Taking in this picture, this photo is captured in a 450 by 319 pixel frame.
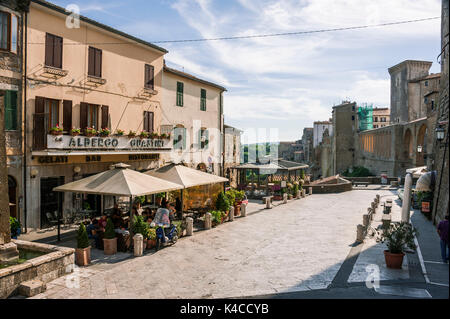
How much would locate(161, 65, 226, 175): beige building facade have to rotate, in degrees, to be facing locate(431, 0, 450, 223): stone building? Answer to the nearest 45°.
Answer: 0° — it already faces it

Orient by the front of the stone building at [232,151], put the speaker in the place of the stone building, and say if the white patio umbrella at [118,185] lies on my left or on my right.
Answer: on my right

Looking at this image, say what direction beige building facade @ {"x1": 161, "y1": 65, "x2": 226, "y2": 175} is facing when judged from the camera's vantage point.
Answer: facing the viewer and to the right of the viewer

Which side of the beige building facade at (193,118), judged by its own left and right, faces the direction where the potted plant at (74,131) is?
right

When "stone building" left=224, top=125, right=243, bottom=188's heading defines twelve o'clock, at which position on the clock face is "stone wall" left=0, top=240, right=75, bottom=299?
The stone wall is roughly at 2 o'clock from the stone building.

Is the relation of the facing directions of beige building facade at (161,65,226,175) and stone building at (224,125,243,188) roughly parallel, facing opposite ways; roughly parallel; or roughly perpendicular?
roughly parallel

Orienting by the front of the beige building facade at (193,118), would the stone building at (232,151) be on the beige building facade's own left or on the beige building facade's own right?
on the beige building facade's own left

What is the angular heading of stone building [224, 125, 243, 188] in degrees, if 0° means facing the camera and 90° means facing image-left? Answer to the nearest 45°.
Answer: approximately 315°

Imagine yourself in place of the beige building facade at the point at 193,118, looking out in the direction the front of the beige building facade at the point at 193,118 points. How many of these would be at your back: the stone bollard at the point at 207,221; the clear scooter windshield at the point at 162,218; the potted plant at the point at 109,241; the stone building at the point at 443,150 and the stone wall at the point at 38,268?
0

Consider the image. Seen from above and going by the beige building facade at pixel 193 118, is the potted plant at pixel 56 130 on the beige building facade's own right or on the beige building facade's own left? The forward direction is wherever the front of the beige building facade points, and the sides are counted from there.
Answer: on the beige building facade's own right

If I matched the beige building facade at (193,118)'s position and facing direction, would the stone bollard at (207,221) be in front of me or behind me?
in front

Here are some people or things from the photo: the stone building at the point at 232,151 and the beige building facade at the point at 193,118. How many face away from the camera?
0

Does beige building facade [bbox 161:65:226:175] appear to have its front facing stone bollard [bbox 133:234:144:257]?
no

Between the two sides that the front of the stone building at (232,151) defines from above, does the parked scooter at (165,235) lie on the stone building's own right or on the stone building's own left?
on the stone building's own right

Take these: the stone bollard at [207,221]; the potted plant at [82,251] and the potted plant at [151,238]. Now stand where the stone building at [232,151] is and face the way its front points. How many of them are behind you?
0
